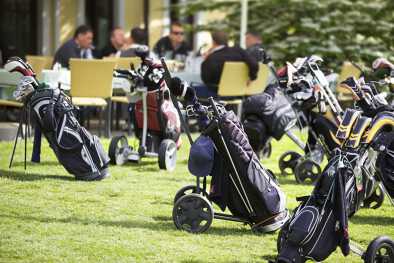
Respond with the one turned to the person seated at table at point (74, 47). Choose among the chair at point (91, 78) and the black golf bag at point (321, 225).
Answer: the chair

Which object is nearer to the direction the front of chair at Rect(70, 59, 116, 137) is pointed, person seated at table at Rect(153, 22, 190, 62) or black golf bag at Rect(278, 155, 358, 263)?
the person seated at table

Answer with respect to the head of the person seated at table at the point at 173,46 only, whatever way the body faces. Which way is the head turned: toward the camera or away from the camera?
toward the camera

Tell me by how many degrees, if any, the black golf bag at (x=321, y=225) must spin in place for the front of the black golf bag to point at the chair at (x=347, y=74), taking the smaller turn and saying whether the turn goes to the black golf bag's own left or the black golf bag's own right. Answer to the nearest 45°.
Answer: approximately 135° to the black golf bag's own right

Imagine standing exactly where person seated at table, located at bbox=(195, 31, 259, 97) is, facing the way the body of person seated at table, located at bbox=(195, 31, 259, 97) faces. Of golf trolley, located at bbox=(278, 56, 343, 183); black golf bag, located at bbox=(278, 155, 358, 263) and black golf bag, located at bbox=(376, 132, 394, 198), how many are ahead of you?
0

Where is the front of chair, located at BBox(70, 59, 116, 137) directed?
away from the camera
